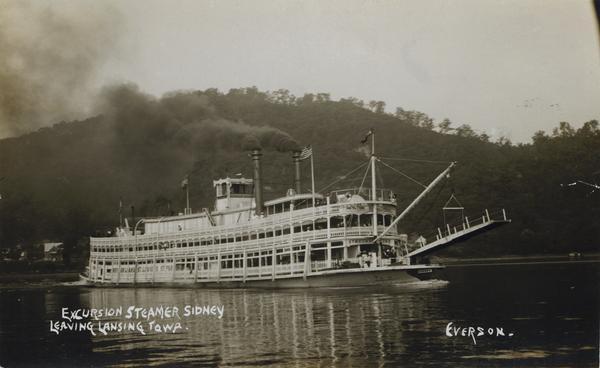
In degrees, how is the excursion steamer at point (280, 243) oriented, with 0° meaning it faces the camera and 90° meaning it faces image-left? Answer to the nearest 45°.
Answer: approximately 315°
